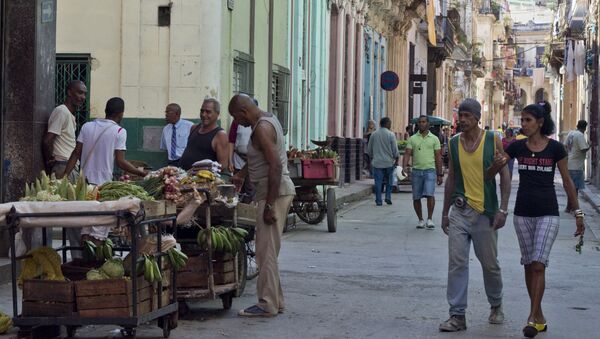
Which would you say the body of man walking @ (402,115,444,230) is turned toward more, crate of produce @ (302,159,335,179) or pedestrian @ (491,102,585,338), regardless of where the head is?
the pedestrian

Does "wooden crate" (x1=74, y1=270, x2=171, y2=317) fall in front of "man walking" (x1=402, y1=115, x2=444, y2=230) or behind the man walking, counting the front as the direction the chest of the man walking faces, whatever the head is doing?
in front

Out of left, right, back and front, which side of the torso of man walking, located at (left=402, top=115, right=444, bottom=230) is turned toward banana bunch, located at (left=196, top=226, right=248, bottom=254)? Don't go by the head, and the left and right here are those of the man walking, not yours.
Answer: front

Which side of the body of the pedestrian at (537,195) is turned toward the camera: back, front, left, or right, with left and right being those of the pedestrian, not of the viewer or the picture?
front

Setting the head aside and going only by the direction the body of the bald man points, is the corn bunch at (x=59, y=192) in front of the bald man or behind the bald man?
in front

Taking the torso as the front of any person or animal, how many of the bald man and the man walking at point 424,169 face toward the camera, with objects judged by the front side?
1

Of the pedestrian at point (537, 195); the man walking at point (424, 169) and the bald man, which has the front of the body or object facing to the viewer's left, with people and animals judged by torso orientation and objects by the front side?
the bald man

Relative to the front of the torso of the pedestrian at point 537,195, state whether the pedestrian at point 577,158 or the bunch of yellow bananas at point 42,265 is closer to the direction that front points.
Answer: the bunch of yellow bananas

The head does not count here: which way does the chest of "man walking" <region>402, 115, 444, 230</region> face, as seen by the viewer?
toward the camera

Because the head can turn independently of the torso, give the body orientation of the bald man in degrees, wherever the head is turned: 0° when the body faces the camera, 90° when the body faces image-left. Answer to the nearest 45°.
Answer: approximately 90°

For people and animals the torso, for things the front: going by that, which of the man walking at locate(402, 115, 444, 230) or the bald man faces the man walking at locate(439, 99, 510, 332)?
the man walking at locate(402, 115, 444, 230)

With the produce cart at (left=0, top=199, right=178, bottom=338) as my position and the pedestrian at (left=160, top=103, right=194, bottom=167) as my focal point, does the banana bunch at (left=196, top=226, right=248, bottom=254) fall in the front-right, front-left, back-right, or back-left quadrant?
front-right

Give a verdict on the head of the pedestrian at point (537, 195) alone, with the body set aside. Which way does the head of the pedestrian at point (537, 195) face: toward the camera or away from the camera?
toward the camera

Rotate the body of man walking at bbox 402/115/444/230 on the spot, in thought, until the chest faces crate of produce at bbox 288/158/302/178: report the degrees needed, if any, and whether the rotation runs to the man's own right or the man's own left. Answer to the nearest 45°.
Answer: approximately 45° to the man's own right

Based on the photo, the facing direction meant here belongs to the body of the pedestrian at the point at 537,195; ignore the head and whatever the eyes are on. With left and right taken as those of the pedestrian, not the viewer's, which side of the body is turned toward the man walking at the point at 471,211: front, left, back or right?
right

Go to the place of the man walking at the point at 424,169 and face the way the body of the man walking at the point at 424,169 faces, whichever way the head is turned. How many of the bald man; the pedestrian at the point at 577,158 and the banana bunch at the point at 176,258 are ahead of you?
2

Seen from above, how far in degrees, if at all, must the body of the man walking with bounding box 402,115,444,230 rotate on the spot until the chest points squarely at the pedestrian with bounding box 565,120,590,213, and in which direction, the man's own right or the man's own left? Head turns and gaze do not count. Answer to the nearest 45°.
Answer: approximately 135° to the man's own left
